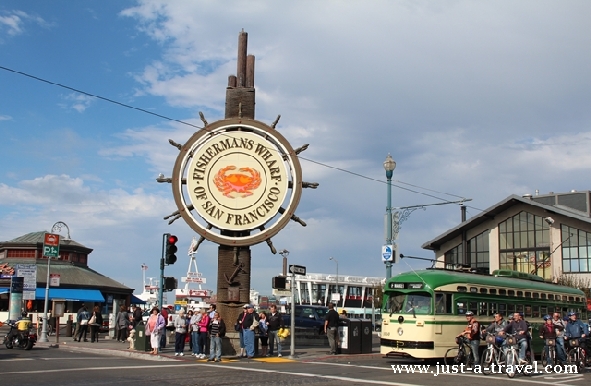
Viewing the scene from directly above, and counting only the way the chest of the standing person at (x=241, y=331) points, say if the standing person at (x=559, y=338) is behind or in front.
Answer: in front

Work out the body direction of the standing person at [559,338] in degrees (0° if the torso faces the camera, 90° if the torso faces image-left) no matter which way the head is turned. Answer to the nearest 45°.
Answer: approximately 45°

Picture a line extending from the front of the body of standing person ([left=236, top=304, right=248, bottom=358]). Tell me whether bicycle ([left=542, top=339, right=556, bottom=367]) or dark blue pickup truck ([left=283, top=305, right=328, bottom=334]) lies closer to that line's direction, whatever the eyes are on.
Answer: the bicycle

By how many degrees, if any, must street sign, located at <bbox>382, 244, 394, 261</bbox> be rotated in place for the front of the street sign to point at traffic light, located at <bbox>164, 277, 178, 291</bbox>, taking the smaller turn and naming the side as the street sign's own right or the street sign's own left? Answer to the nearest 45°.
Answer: approximately 45° to the street sign's own right

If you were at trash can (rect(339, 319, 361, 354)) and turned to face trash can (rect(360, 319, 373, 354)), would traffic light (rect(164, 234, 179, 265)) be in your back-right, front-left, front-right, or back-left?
back-left

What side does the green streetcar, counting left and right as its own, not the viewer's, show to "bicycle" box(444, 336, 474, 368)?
left

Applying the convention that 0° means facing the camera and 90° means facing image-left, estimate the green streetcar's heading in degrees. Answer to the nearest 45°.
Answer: approximately 45°
